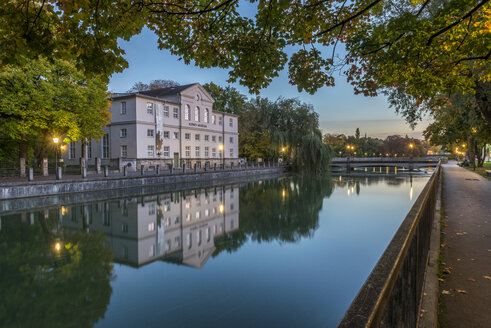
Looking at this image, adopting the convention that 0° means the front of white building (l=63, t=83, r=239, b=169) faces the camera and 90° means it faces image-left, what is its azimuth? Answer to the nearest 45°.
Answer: approximately 315°

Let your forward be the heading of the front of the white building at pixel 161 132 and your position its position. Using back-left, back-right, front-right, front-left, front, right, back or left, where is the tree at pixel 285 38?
front-right

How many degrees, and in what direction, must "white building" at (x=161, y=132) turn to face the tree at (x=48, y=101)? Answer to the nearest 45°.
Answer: approximately 90° to its right

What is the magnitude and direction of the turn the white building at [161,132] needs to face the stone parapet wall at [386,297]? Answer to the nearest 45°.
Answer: approximately 45° to its right
